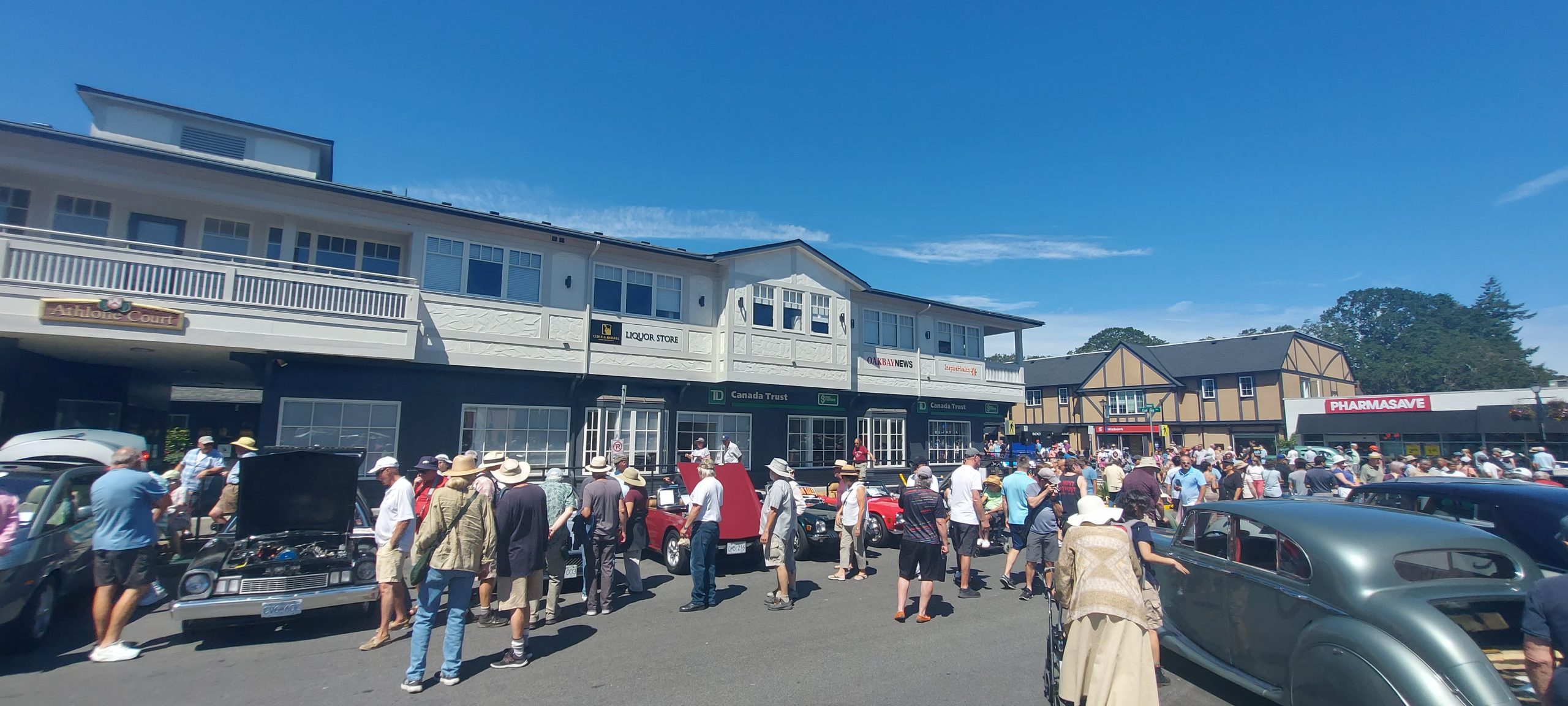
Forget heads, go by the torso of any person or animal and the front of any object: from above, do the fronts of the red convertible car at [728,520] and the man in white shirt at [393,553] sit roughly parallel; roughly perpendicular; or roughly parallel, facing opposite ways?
roughly perpendicular

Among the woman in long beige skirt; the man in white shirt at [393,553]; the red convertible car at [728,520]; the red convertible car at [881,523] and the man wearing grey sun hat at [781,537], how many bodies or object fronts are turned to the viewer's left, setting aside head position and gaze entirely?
2

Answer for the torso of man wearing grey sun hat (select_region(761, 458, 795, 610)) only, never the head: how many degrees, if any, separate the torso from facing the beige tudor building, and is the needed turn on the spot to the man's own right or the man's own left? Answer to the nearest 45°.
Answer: approximately 135° to the man's own right

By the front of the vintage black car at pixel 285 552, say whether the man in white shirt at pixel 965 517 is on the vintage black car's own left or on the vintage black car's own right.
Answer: on the vintage black car's own left

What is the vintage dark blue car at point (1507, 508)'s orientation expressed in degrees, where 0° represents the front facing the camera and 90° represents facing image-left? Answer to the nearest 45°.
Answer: approximately 135°

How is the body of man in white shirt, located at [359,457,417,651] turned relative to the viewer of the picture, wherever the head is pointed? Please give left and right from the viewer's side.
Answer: facing to the left of the viewer

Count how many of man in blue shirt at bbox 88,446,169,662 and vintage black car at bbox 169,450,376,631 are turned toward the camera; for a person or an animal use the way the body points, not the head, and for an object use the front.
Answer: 1

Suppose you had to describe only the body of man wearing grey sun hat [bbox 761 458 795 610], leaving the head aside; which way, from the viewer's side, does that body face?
to the viewer's left

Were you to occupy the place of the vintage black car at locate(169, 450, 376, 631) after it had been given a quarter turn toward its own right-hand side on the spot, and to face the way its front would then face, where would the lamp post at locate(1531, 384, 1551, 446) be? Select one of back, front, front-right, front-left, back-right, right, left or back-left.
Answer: back

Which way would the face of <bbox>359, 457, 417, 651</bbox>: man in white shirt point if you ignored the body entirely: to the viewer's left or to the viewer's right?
to the viewer's left

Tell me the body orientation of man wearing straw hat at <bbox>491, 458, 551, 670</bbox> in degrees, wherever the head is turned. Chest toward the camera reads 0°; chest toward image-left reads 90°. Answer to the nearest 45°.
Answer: approximately 135°

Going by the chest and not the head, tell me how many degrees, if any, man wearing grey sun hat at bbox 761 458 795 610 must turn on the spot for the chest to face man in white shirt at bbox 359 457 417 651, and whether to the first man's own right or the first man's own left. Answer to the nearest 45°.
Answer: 0° — they already face them
